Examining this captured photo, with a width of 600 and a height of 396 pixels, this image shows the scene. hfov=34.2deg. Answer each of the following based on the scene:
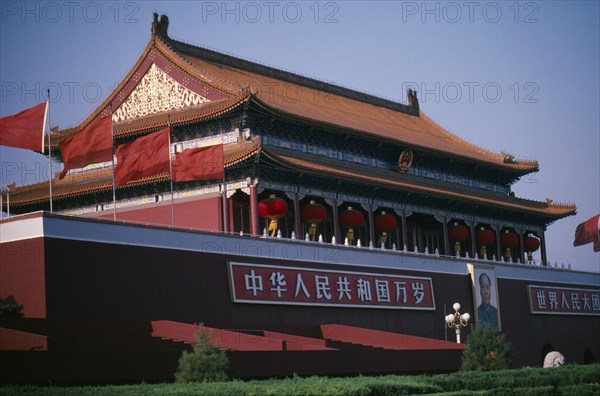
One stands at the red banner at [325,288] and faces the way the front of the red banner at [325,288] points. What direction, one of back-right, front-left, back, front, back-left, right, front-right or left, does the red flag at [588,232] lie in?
left

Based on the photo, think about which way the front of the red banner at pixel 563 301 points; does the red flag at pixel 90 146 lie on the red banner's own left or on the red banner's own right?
on the red banner's own right

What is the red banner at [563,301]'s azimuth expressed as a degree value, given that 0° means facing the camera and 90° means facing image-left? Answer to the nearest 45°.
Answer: approximately 315°

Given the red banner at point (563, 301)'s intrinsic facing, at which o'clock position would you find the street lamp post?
The street lamp post is roughly at 2 o'clock from the red banner.

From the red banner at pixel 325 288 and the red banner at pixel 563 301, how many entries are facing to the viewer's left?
0

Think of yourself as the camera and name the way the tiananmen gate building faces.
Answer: facing the viewer and to the right of the viewer

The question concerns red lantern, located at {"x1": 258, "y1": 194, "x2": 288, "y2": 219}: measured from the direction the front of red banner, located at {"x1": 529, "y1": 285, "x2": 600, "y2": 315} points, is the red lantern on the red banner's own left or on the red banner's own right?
on the red banner's own right

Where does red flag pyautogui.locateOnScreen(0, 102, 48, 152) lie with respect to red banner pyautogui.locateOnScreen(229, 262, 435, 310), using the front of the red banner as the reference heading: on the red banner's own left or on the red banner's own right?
on the red banner's own right

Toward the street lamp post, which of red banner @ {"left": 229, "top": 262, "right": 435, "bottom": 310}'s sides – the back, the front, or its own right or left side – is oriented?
left

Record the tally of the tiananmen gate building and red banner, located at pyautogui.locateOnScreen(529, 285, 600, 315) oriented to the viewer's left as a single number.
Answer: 0
